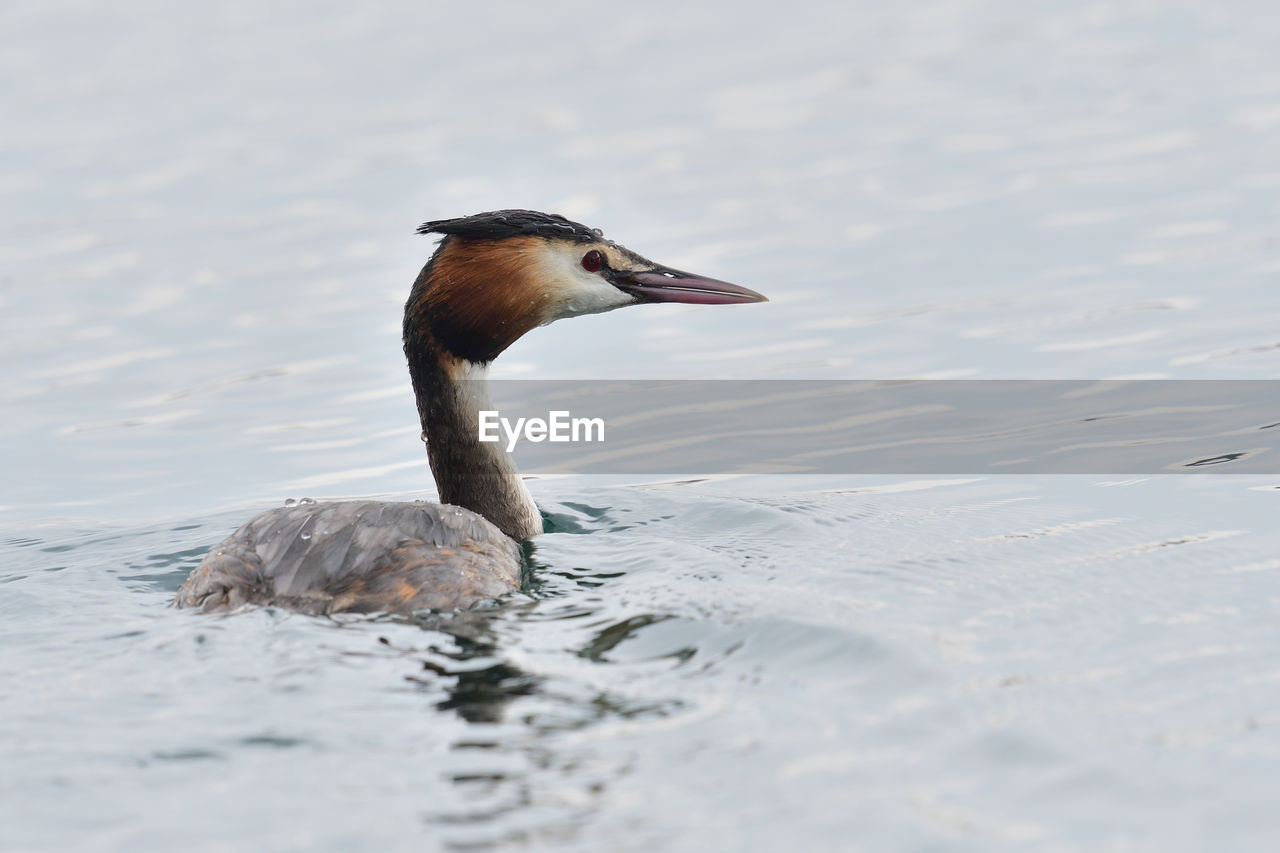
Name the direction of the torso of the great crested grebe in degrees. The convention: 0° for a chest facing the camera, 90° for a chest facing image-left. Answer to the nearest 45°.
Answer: approximately 270°
